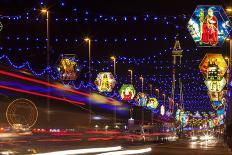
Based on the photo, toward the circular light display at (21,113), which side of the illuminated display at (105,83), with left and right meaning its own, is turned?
front

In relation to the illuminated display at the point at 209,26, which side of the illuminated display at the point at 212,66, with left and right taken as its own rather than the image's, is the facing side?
front

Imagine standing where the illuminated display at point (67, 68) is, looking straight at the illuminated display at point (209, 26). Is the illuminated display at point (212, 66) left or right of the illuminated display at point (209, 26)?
left

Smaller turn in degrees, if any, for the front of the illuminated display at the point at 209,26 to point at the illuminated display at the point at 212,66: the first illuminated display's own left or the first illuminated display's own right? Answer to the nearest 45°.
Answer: approximately 180°

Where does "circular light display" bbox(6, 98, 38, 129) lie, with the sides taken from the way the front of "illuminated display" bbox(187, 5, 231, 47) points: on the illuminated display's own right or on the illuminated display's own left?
on the illuminated display's own right

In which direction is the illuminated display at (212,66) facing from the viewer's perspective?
toward the camera

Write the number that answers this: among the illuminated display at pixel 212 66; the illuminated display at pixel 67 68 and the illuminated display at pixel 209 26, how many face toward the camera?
3

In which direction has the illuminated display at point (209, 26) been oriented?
toward the camera

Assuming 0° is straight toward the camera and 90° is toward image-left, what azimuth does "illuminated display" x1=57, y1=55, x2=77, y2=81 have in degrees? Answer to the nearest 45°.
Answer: approximately 0°

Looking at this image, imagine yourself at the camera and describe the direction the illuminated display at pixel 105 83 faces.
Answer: facing the viewer

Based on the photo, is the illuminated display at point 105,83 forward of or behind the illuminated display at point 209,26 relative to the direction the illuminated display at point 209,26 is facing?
behind
